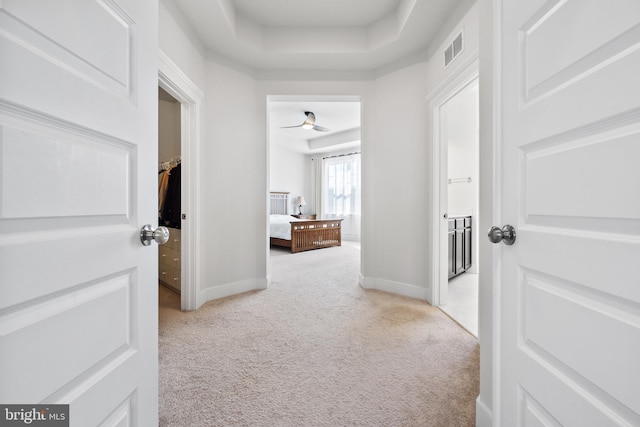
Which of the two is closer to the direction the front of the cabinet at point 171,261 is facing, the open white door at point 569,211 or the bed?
the open white door

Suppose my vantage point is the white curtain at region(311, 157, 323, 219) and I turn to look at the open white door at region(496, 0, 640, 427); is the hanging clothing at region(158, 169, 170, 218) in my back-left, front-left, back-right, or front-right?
front-right

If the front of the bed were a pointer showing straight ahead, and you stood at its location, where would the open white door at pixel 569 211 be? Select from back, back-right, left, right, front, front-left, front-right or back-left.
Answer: front-right

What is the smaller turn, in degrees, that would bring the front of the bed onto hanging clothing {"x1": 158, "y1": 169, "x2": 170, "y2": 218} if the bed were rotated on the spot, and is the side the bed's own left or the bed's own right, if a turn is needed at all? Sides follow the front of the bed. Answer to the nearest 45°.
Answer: approximately 90° to the bed's own right

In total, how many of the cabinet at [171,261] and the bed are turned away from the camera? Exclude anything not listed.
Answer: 0

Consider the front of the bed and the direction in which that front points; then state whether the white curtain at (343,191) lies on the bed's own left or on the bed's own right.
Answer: on the bed's own left

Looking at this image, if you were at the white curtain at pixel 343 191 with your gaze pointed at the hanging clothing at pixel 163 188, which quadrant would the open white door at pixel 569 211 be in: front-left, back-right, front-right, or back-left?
front-left

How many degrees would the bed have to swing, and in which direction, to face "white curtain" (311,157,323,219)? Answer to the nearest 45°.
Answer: approximately 135° to its left

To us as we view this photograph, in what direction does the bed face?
facing the viewer and to the right of the viewer
